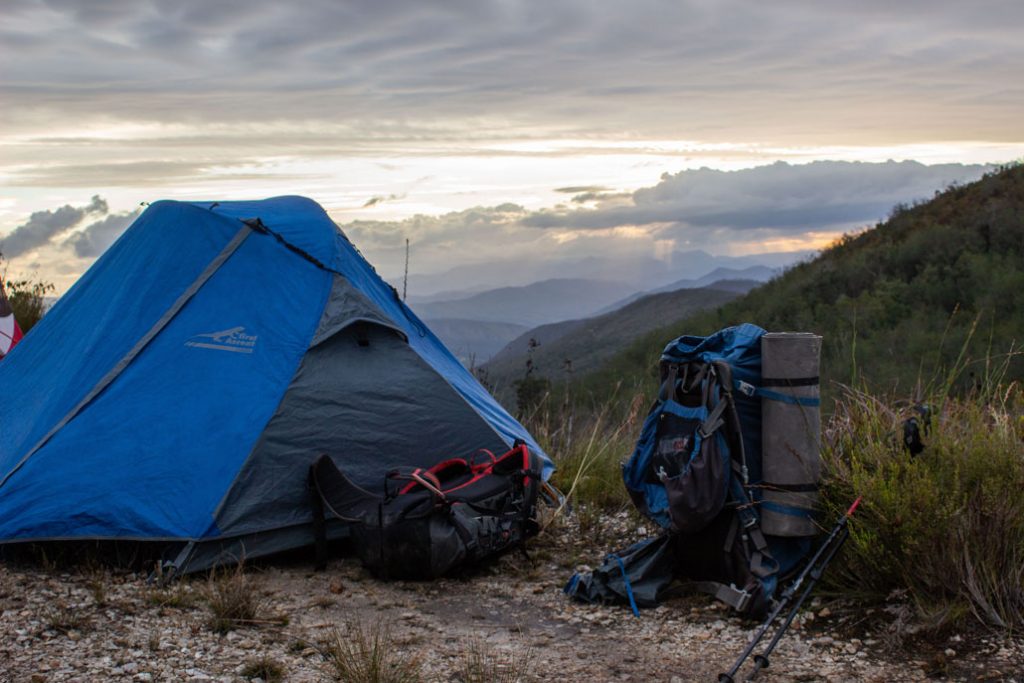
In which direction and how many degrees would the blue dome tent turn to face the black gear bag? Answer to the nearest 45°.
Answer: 0° — it already faces it

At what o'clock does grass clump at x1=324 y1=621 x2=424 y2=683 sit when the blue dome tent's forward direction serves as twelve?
The grass clump is roughly at 1 o'clock from the blue dome tent.

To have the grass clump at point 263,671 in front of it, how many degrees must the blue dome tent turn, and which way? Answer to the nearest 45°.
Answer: approximately 45° to its right

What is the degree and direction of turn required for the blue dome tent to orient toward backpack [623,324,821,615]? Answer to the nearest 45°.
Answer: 0° — it already faces it

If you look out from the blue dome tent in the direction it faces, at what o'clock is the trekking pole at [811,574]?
The trekking pole is roughly at 12 o'clock from the blue dome tent.

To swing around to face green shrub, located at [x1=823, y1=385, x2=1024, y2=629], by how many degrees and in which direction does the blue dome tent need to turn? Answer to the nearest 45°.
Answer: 0° — it already faces it

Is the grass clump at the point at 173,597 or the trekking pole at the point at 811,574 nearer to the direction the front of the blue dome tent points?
the trekking pole

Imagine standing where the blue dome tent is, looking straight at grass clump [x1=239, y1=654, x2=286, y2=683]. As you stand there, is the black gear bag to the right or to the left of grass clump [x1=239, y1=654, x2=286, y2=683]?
left

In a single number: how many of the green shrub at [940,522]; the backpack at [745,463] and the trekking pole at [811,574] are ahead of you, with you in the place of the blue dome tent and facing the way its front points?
3

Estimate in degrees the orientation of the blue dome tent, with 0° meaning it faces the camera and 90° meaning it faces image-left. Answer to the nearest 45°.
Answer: approximately 315°

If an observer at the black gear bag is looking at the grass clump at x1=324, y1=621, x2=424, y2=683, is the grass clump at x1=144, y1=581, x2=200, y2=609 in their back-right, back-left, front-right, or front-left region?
front-right

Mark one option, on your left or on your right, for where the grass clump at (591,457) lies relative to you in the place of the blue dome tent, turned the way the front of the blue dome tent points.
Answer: on your left

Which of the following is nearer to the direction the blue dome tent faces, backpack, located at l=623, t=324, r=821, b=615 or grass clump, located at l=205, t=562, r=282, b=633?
the backpack
